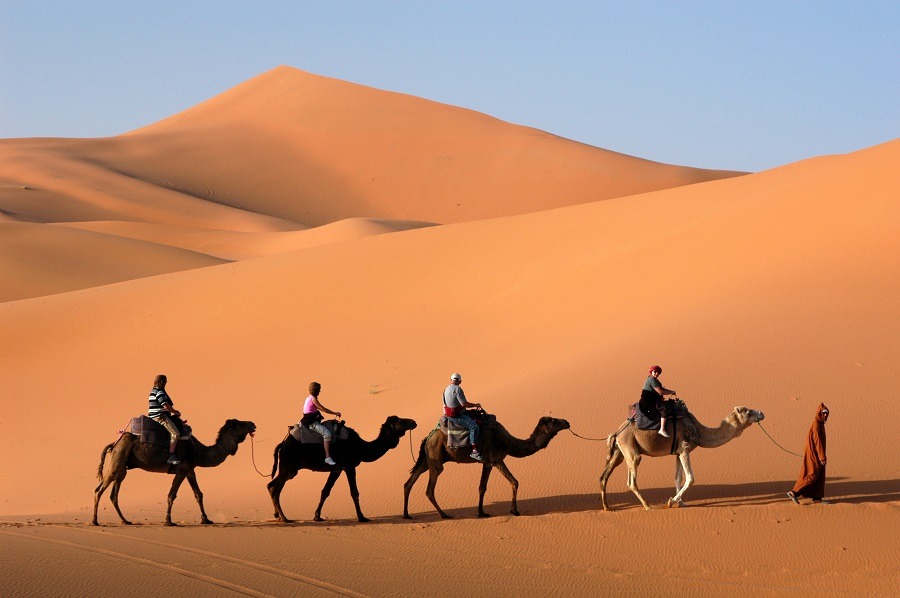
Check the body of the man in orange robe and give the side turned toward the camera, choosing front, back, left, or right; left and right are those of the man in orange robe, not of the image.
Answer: right

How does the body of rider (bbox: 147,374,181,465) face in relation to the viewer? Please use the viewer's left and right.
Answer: facing to the right of the viewer

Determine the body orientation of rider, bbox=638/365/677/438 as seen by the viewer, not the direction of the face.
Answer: to the viewer's right

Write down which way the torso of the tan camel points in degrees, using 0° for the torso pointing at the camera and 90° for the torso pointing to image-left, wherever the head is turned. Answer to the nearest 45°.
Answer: approximately 270°

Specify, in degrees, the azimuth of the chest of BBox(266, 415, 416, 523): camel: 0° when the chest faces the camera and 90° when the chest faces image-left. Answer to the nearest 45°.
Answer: approximately 270°

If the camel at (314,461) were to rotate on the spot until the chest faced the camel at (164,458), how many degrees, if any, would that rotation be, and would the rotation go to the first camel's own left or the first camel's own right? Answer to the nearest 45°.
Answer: approximately 180°

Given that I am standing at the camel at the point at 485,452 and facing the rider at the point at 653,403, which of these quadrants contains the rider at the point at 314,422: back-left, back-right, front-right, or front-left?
back-right
